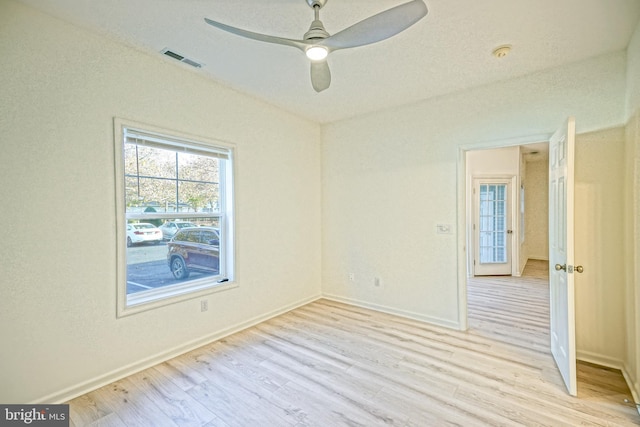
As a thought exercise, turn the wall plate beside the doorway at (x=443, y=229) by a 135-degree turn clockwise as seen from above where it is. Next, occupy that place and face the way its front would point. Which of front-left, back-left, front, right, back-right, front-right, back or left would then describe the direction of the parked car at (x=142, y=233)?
left

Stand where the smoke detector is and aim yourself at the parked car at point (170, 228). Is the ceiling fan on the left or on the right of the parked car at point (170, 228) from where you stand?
left

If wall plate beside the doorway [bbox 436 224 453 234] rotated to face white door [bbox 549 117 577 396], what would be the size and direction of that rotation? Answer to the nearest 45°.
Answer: approximately 45° to its left

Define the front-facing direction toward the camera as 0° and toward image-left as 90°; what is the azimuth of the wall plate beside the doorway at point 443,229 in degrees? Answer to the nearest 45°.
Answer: approximately 0°

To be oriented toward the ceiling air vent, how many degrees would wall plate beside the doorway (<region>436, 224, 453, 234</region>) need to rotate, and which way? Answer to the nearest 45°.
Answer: approximately 45° to its right

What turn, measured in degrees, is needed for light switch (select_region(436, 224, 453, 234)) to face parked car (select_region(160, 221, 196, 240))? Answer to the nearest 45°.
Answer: approximately 45° to its right

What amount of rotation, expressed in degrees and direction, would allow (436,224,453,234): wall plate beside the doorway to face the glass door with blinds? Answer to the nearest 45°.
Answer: approximately 180°

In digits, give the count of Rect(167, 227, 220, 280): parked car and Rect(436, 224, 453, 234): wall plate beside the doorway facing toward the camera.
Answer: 1
